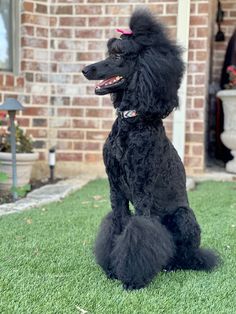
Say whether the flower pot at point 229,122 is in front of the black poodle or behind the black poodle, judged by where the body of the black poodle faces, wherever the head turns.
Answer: behind

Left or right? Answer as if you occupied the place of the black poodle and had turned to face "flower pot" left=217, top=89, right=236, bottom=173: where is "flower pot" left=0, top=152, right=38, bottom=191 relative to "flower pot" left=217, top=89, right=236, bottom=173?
left

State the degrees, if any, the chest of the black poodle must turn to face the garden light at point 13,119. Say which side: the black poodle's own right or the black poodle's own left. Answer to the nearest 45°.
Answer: approximately 90° to the black poodle's own right

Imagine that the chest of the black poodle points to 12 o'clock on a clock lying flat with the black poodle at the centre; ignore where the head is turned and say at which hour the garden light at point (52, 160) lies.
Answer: The garden light is roughly at 4 o'clock from the black poodle.

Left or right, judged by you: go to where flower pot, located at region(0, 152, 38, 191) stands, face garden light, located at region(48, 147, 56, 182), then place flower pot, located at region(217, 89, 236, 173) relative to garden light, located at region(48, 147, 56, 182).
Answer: right

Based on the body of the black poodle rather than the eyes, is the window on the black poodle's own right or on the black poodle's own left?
on the black poodle's own right

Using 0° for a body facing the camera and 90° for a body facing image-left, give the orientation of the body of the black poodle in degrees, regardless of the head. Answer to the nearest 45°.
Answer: approximately 45°
